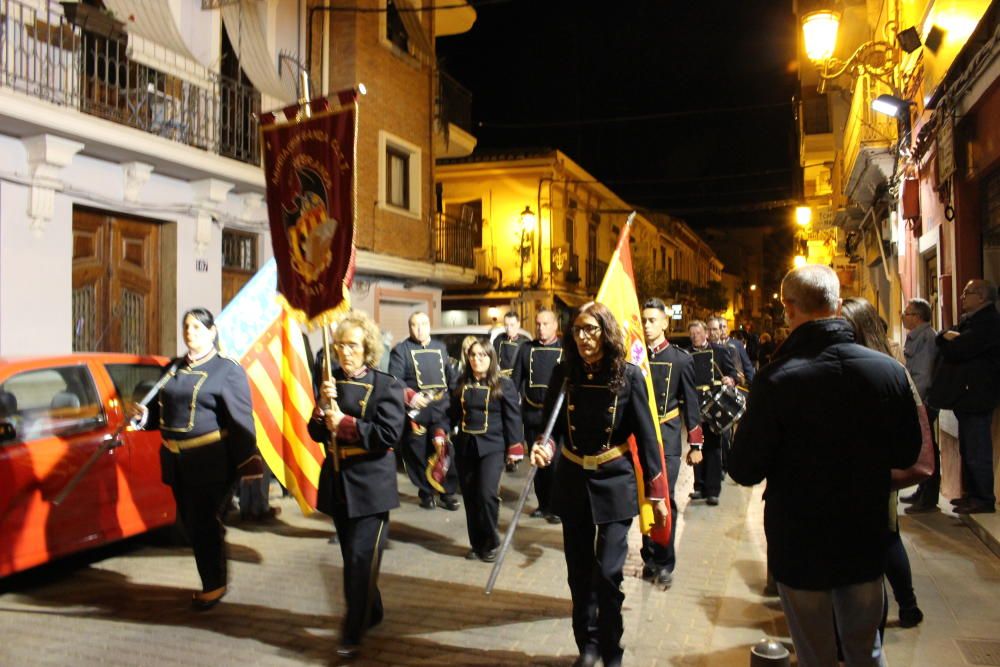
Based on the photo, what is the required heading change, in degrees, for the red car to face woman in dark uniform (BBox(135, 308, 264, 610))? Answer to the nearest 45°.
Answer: approximately 90° to its left

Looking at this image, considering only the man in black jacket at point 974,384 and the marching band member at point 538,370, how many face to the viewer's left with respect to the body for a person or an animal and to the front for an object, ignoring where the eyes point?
1

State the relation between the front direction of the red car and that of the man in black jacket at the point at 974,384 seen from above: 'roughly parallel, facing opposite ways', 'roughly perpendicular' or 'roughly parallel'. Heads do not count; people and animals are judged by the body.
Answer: roughly perpendicular

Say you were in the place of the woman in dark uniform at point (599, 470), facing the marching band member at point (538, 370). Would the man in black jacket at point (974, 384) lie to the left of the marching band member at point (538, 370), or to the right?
right

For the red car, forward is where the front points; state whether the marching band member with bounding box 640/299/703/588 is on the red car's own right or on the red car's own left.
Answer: on the red car's own left

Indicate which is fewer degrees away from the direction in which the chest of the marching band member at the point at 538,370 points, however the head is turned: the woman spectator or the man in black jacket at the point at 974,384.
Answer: the woman spectator

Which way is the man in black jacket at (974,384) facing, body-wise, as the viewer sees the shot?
to the viewer's left
